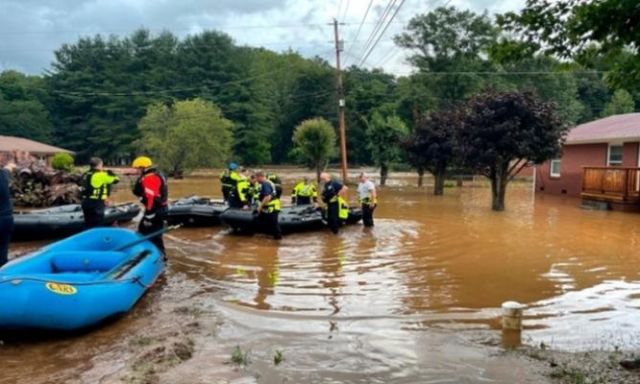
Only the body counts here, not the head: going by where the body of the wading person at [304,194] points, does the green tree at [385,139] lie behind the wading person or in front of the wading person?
behind

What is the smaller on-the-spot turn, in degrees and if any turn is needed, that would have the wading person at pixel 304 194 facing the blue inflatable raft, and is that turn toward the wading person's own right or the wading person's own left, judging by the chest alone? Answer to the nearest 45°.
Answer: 0° — they already face it

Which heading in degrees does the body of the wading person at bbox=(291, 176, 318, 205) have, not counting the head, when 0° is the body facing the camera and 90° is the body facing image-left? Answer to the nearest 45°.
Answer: approximately 0°

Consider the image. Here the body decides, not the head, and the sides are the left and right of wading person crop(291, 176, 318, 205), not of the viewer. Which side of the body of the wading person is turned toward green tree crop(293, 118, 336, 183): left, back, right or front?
back

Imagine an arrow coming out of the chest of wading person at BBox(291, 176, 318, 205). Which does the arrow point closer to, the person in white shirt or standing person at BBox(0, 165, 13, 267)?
the standing person

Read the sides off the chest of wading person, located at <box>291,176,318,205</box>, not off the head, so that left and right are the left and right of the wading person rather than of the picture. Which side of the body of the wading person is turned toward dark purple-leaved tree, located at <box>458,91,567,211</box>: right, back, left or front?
left

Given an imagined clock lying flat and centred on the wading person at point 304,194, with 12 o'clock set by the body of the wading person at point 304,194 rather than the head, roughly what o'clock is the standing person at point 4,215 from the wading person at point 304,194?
the standing person at point 4,215 is roughly at 1 o'clock from the wading person at point 304,194.

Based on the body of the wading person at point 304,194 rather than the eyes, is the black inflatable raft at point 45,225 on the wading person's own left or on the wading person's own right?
on the wading person's own right
